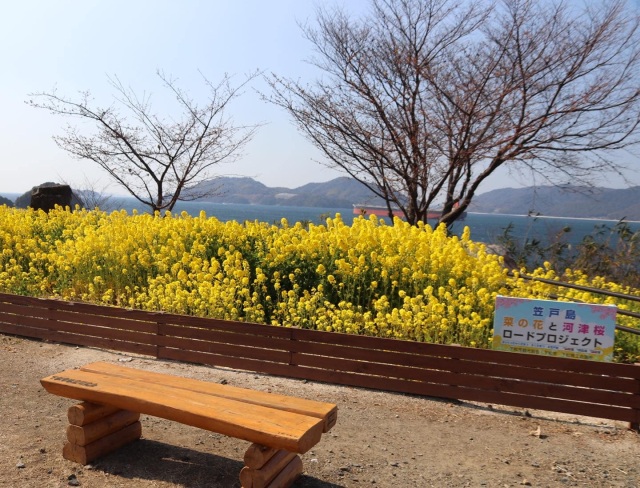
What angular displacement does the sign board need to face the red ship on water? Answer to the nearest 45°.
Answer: approximately 135° to its right

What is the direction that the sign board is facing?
toward the camera

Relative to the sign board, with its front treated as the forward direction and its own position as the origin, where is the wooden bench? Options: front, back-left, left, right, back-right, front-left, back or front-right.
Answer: front-right

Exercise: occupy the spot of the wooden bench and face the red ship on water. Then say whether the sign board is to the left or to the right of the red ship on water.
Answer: right

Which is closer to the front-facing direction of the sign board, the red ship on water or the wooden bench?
the wooden bench
